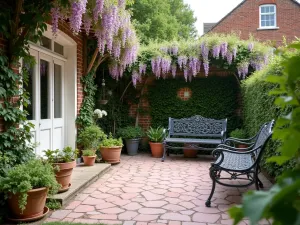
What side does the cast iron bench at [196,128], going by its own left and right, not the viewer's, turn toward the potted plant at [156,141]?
right

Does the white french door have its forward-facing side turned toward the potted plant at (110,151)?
no

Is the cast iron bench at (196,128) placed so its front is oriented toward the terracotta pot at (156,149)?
no

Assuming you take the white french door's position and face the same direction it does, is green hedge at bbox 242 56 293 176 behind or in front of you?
in front

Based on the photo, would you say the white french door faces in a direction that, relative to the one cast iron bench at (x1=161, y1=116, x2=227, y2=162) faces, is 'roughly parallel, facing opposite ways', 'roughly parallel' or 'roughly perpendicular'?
roughly perpendicular

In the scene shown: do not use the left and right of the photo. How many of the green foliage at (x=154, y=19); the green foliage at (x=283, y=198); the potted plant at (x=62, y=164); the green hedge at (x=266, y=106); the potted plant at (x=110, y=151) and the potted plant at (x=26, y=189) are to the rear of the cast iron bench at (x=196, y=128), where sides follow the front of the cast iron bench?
1

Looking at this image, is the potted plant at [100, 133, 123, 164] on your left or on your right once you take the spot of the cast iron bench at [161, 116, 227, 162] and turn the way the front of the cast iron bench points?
on your right

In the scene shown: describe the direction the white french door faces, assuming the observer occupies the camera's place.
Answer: facing the viewer and to the right of the viewer

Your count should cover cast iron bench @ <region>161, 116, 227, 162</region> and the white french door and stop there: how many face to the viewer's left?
0

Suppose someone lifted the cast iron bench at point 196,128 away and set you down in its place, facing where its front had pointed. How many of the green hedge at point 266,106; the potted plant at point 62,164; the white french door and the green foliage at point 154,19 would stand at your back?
1

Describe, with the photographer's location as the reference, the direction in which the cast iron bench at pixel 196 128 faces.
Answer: facing the viewer

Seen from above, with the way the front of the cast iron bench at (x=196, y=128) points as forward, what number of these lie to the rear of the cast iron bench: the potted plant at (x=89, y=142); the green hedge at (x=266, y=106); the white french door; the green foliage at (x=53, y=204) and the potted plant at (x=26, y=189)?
0

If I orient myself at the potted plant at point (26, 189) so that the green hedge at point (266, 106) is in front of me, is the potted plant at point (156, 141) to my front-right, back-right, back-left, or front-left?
front-left

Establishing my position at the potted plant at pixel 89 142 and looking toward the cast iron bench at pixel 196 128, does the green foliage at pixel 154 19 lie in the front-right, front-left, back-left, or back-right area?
front-left

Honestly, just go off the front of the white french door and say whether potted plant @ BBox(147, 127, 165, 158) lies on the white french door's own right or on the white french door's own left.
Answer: on the white french door's own left

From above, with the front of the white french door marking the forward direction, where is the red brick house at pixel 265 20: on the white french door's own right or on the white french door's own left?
on the white french door's own left
